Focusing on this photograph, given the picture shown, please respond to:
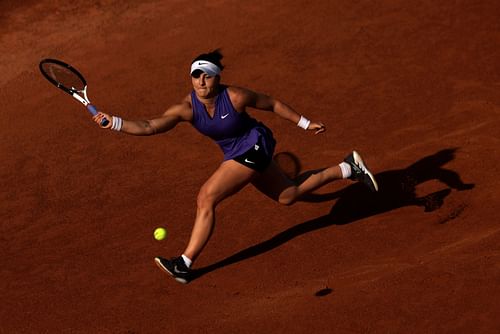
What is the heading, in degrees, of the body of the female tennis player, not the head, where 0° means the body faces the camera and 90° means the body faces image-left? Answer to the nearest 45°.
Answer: approximately 45°

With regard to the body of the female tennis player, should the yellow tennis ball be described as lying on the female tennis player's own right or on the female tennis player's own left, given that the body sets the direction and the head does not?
on the female tennis player's own right
